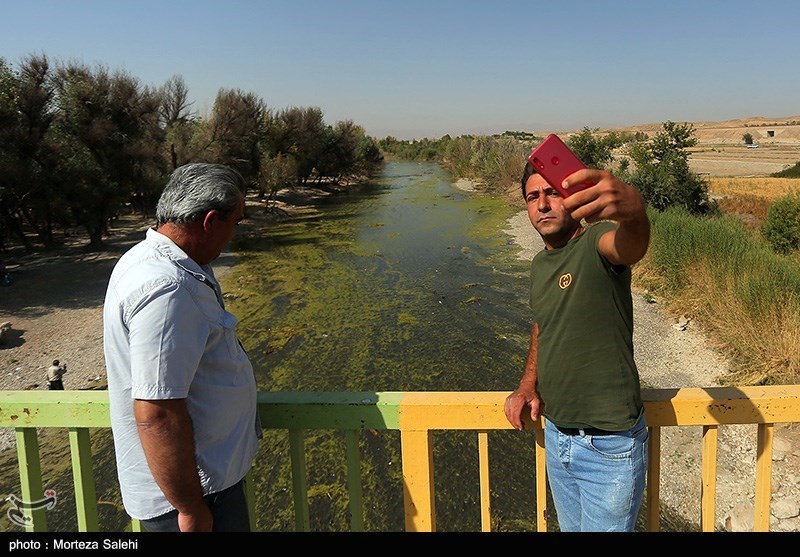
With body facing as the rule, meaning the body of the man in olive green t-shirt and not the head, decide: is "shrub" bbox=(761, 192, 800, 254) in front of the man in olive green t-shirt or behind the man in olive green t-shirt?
behind

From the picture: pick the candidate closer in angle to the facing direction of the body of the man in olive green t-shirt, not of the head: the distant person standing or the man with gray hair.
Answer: the man with gray hair

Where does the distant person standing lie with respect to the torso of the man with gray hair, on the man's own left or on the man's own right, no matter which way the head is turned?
on the man's own left

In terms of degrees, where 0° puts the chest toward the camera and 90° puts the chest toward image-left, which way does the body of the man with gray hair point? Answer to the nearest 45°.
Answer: approximately 270°

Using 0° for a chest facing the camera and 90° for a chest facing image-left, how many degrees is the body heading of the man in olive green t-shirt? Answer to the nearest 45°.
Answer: approximately 45°
